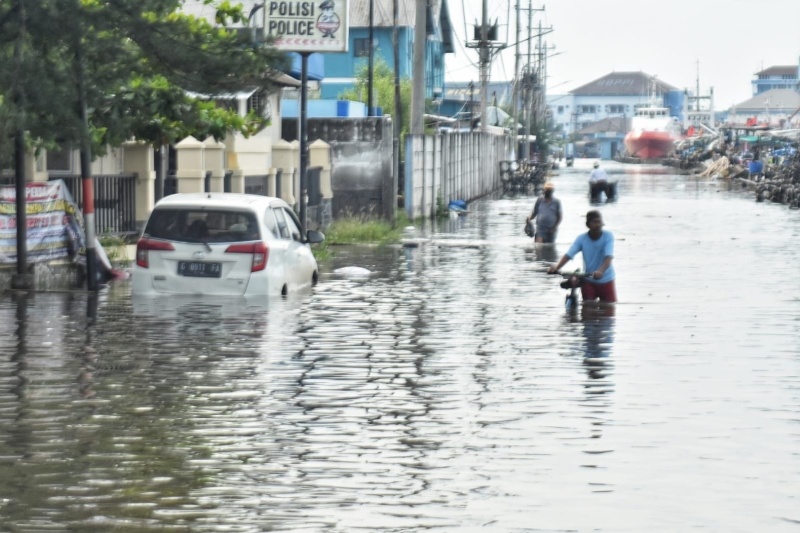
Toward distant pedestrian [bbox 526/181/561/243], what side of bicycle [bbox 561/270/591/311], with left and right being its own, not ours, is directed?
back

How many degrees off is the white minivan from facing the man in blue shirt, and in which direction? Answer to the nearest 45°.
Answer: approximately 45° to its right

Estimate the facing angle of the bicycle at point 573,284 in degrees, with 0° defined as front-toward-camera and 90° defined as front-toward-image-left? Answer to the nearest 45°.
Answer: approximately 0°

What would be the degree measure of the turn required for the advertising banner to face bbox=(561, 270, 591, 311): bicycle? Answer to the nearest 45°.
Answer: approximately 45° to its left
